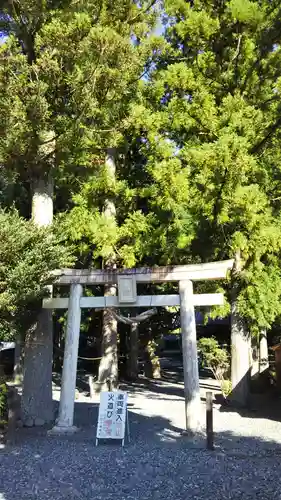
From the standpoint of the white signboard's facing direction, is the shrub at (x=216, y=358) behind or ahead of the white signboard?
behind

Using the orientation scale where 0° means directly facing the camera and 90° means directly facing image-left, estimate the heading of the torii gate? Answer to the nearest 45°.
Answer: approximately 0°

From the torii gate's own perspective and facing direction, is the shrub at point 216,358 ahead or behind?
behind

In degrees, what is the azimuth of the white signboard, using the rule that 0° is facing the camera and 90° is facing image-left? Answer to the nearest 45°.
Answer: approximately 0°

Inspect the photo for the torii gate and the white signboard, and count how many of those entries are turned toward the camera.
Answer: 2
